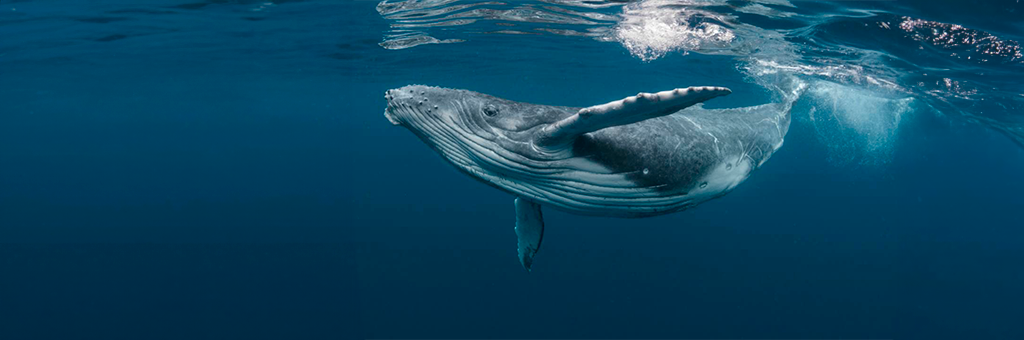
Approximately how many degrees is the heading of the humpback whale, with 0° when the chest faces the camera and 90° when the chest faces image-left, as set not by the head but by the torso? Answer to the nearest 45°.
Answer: approximately 90°
